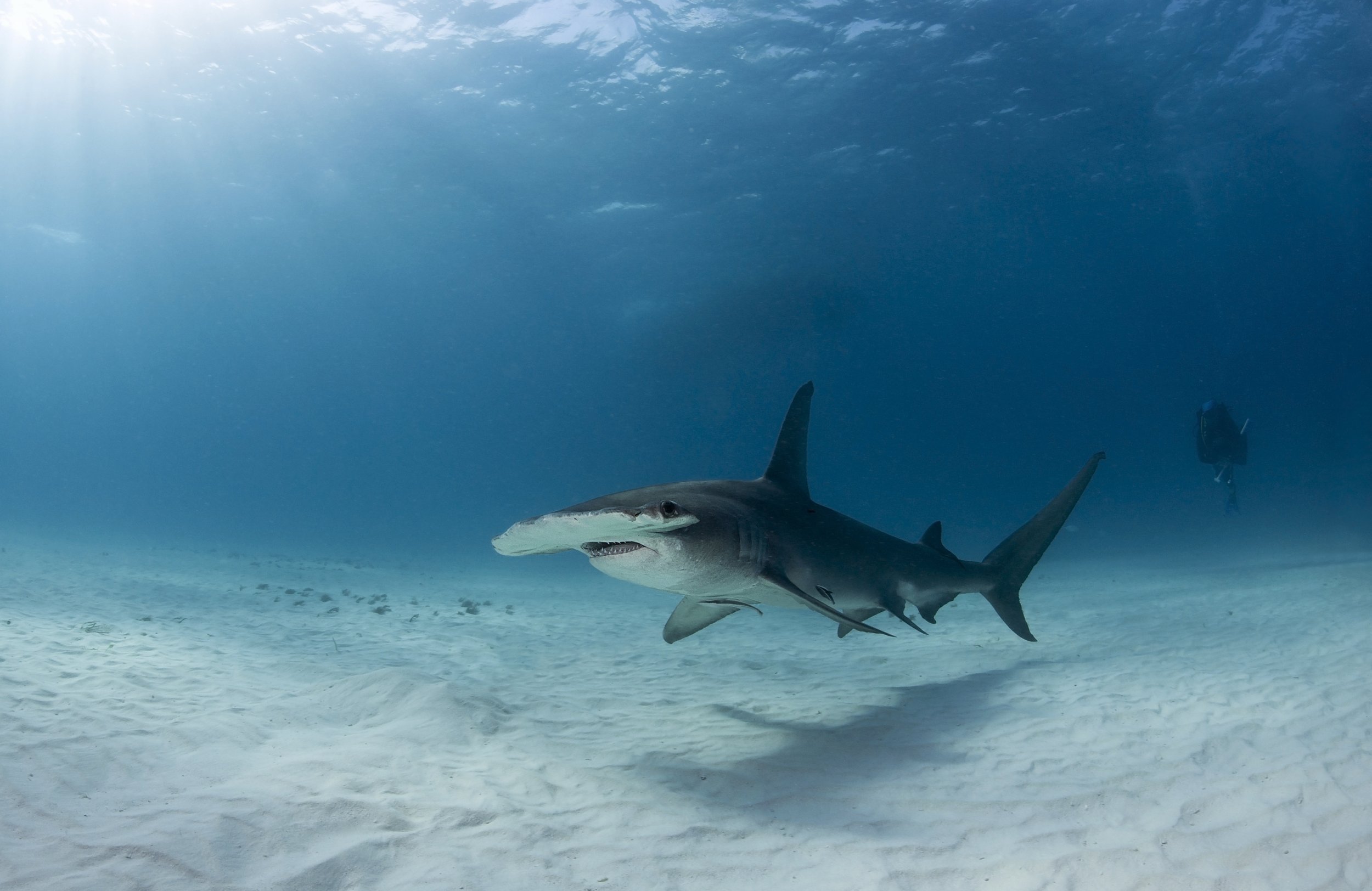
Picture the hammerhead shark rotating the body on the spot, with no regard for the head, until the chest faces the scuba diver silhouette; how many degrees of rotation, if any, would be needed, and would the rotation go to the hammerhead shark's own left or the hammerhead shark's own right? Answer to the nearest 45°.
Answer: approximately 180°

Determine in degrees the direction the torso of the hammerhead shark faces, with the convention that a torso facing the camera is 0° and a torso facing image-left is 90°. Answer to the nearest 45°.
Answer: approximately 45°
